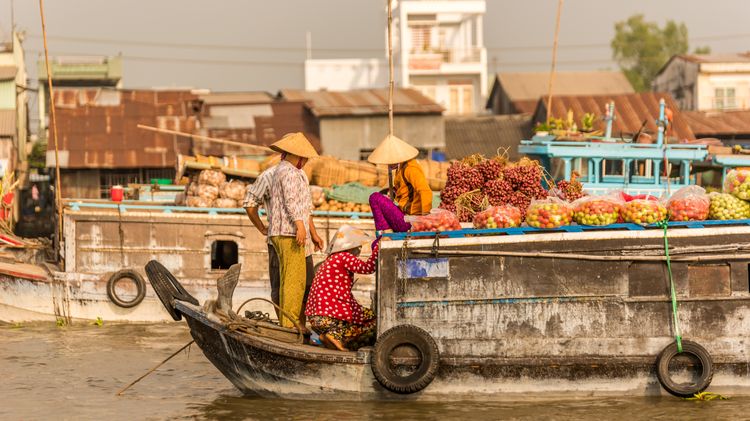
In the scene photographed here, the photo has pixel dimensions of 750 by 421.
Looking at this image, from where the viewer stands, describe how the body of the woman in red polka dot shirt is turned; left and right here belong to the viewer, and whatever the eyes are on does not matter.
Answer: facing away from the viewer and to the right of the viewer

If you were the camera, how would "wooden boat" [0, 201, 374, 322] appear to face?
facing to the left of the viewer

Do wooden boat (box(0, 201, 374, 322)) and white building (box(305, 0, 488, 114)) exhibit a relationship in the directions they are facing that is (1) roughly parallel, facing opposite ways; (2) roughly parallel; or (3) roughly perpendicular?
roughly perpendicular

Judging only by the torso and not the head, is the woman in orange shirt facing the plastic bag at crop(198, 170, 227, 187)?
no

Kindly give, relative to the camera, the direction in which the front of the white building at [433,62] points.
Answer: facing the viewer

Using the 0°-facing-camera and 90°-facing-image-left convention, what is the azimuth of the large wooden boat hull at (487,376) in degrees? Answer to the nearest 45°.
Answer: approximately 90°

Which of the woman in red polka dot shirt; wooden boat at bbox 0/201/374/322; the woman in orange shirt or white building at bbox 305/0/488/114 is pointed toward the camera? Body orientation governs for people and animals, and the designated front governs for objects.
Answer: the white building

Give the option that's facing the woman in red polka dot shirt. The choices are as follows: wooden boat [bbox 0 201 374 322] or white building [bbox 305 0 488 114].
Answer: the white building

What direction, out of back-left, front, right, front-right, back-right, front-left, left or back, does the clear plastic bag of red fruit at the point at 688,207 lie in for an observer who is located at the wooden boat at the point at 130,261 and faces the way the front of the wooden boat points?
back-left

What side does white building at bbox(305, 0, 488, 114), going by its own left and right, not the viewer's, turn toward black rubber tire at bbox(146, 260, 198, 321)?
front

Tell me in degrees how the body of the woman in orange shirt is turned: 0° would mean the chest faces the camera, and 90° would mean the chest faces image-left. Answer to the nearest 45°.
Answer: approximately 90°

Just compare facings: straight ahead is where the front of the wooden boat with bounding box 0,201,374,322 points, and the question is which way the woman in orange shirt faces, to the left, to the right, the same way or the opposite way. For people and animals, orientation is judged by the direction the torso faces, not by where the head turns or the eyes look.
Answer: the same way
